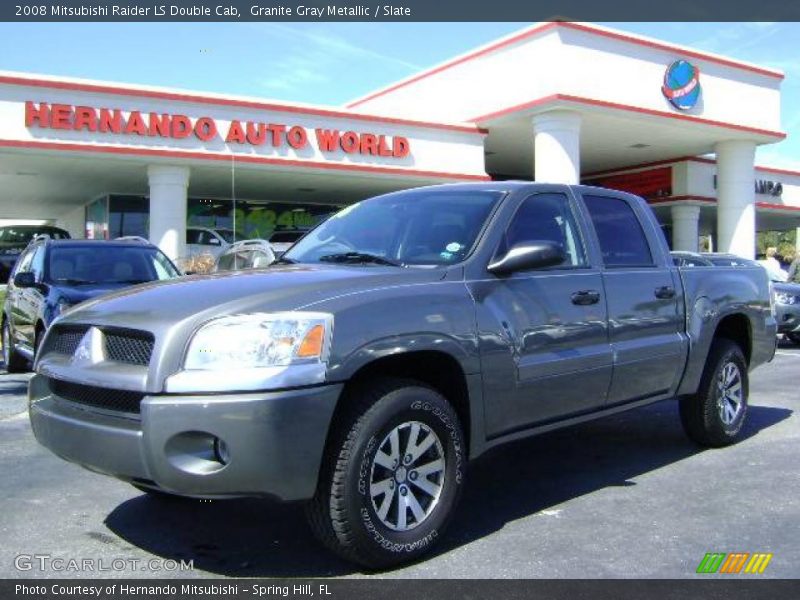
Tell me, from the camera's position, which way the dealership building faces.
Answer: facing the viewer and to the right of the viewer

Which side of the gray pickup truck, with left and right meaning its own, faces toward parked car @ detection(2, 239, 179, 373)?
right

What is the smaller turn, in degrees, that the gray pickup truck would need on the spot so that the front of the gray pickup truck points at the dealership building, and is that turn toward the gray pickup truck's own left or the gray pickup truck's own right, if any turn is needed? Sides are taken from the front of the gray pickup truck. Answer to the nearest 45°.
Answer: approximately 135° to the gray pickup truck's own right

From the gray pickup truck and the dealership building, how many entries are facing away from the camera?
0

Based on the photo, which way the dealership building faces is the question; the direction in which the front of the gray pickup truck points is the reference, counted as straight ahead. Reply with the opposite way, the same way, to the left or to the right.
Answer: to the left

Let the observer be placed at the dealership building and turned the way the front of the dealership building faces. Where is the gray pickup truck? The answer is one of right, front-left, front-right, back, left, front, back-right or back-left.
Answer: front-right

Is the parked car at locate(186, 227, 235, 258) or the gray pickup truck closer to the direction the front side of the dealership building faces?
the gray pickup truck

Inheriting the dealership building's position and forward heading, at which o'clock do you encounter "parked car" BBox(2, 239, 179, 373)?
The parked car is roughly at 2 o'clock from the dealership building.

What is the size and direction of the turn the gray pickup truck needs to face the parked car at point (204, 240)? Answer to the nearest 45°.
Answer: approximately 135° to its right

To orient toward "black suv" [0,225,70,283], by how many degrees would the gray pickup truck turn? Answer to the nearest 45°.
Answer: approximately 90° to its right

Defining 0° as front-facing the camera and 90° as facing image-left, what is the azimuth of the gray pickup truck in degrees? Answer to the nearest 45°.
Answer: approximately 45°
